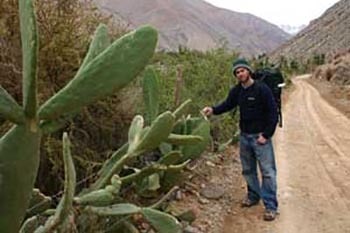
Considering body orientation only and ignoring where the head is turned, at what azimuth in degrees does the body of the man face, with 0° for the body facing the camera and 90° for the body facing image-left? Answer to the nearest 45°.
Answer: approximately 45°

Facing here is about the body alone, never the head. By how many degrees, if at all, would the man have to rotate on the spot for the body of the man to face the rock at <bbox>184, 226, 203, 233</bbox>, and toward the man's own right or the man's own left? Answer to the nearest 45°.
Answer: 0° — they already face it

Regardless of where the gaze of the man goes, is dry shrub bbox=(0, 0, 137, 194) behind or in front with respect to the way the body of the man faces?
in front

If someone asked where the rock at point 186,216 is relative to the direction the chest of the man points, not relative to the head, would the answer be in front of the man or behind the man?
in front
